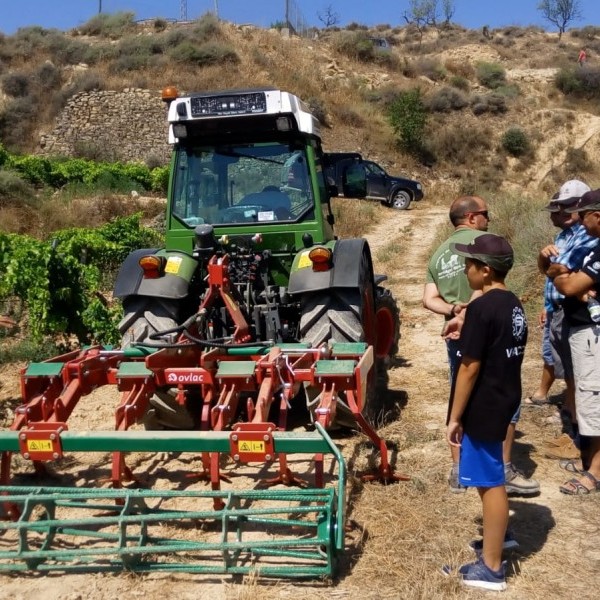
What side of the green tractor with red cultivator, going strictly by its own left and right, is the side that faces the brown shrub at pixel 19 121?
front

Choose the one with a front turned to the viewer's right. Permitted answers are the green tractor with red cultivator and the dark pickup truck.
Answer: the dark pickup truck

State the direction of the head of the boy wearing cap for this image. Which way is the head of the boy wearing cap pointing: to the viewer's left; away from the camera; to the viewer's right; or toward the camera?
to the viewer's left

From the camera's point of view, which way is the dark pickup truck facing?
to the viewer's right

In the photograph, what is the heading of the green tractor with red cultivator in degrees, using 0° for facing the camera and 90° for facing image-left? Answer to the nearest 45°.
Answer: approximately 180°

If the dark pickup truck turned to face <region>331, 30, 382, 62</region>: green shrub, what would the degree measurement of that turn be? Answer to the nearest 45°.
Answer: approximately 90° to its left

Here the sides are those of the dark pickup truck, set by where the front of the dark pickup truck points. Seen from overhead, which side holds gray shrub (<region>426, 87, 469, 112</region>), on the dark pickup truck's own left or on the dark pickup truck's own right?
on the dark pickup truck's own left

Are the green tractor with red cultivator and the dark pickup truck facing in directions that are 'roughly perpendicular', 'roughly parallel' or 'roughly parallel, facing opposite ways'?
roughly perpendicular

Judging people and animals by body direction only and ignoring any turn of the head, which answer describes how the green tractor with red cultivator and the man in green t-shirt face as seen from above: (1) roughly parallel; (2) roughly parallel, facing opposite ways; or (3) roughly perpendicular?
roughly perpendicular

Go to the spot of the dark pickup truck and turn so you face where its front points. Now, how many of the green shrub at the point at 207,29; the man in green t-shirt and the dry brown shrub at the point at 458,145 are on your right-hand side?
1

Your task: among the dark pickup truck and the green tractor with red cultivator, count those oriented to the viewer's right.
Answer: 1

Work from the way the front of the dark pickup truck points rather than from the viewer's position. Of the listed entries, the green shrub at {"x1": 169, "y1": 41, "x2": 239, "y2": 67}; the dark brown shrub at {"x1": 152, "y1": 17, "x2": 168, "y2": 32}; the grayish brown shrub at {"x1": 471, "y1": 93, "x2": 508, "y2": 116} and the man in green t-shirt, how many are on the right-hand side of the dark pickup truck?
1

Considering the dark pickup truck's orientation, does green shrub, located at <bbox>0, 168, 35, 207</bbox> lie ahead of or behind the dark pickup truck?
behind
